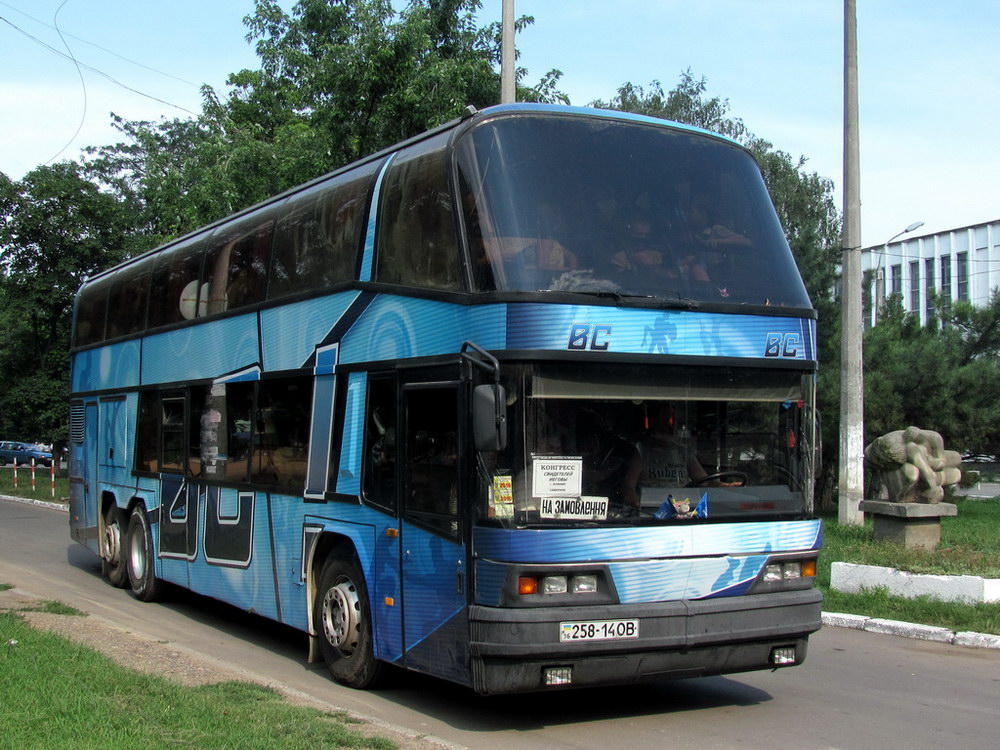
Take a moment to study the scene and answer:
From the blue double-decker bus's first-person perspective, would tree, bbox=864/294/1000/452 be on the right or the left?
on its left

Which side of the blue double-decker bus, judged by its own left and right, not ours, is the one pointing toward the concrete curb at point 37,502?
back

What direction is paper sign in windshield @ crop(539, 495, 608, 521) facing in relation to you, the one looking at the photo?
facing the viewer

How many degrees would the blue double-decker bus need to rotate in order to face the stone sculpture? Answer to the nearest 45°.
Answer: approximately 90° to its left

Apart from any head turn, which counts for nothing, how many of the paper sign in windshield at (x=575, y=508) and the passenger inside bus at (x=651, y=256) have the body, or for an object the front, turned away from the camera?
0

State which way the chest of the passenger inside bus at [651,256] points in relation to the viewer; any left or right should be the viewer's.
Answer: facing the viewer and to the right of the viewer

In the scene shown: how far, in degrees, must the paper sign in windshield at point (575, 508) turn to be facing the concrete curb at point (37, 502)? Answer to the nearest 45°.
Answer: approximately 135° to its right

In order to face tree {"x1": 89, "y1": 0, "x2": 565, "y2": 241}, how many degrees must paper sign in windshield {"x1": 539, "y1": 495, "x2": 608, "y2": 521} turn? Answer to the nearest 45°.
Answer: approximately 180°

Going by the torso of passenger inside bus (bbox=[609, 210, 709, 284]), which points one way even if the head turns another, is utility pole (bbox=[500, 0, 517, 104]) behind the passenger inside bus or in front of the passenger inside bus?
behind
